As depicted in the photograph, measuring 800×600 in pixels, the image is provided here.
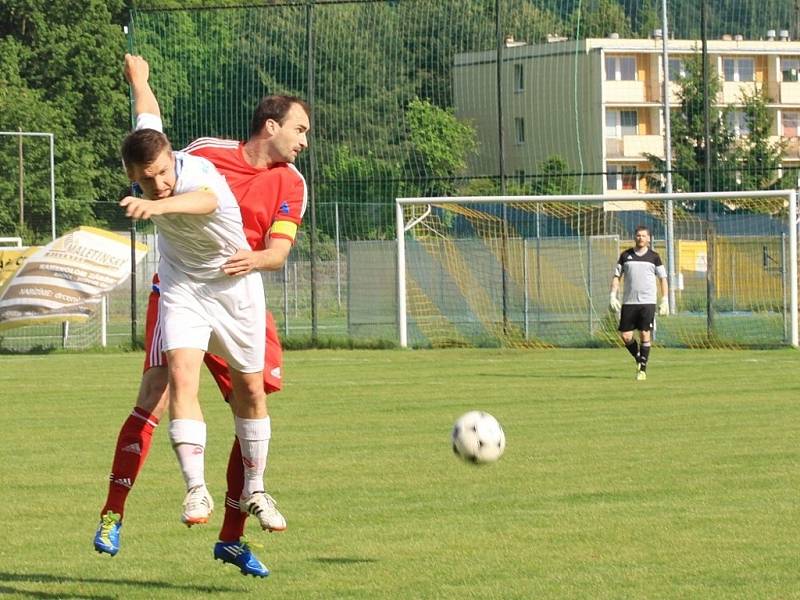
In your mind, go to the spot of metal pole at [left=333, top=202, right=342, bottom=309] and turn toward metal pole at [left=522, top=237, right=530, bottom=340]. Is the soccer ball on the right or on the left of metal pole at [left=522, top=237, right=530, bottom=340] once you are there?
right

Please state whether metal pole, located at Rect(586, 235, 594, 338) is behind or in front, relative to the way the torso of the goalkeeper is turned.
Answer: behind

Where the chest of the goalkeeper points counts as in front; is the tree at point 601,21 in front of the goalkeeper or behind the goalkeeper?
behind

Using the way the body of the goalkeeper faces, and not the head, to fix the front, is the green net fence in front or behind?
behind

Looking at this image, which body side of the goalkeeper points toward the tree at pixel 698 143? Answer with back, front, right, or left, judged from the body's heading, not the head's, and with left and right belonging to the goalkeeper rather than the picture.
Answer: back

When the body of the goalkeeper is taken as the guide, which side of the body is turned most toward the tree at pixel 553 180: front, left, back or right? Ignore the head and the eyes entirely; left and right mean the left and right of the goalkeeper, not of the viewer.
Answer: back

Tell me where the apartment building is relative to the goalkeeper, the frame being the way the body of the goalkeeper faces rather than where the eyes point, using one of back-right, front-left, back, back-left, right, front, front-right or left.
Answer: back

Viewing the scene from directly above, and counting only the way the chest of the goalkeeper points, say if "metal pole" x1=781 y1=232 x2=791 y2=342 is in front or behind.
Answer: behind

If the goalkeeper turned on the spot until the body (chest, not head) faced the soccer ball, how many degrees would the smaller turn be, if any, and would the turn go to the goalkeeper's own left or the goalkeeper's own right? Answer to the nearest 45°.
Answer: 0° — they already face it

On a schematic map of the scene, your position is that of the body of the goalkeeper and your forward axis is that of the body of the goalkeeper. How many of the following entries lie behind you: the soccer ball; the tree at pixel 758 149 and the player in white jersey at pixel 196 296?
1

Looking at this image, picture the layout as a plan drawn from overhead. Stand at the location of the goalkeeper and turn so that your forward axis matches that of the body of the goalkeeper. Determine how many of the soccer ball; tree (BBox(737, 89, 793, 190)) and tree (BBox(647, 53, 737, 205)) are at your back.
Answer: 2

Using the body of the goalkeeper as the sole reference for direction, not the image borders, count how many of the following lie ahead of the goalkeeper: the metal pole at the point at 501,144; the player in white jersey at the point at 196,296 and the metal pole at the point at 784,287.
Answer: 1

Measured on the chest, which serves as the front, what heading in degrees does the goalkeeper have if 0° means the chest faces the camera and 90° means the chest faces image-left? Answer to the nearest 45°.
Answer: approximately 0°
